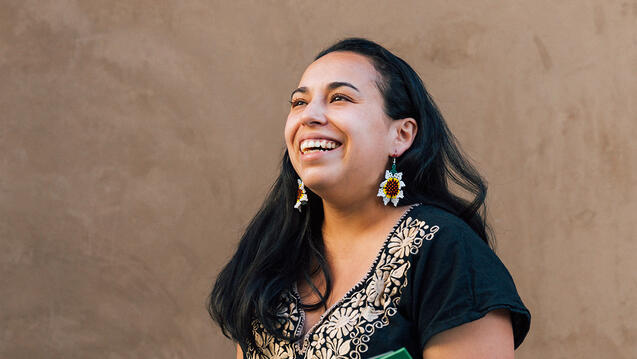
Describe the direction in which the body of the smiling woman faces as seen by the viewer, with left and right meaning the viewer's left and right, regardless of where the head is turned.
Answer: facing the viewer and to the left of the viewer
